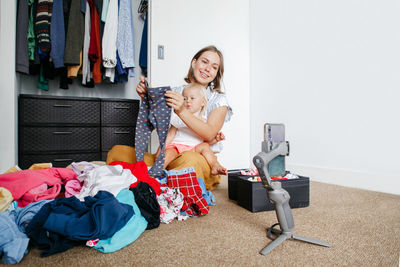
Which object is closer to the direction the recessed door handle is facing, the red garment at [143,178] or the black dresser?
the red garment

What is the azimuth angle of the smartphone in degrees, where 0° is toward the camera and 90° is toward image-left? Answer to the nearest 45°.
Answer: approximately 180°

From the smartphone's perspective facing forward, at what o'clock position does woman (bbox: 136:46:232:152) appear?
The woman is roughly at 11 o'clock from the smartphone.

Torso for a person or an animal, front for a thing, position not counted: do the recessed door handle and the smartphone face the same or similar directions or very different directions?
very different directions

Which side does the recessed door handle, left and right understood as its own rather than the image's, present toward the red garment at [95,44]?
right

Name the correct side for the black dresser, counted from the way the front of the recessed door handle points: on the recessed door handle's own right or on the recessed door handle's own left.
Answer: on the recessed door handle's own right

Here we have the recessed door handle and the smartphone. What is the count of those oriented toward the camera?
1

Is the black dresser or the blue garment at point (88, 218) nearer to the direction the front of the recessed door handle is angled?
the blue garment

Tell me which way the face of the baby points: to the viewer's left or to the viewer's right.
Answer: to the viewer's left
